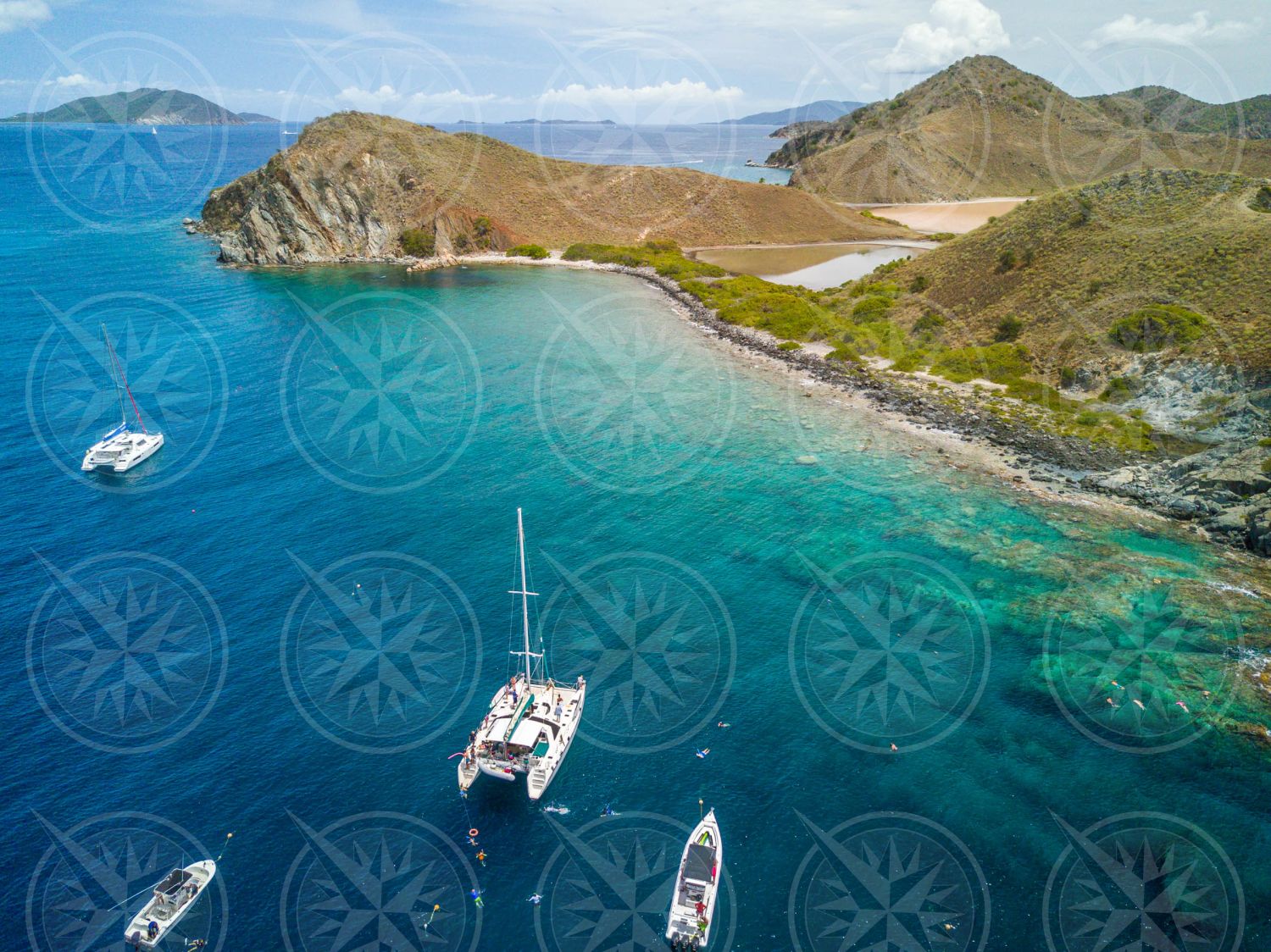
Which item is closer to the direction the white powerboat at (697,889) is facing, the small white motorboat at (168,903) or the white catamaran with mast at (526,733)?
the white catamaran with mast

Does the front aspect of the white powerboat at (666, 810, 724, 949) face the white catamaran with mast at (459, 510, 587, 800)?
no

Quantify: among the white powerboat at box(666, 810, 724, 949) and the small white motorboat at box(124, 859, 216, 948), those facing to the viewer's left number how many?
0

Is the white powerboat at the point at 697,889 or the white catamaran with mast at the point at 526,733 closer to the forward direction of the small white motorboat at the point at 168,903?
the white catamaran with mast

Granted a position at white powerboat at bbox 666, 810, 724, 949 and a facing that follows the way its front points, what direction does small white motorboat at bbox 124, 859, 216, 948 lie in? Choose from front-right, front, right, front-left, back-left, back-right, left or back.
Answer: left

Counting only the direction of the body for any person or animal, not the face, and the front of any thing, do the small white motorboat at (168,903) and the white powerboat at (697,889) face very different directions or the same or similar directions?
same or similar directions

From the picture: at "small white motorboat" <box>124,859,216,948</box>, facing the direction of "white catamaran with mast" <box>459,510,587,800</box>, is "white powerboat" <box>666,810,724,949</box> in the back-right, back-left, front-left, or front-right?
front-right

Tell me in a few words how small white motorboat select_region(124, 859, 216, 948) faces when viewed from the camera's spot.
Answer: facing away from the viewer and to the right of the viewer

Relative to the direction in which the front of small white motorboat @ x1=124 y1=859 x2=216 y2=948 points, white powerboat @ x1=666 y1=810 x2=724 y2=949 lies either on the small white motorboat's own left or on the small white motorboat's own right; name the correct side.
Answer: on the small white motorboat's own right

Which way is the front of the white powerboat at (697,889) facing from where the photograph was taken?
facing away from the viewer
